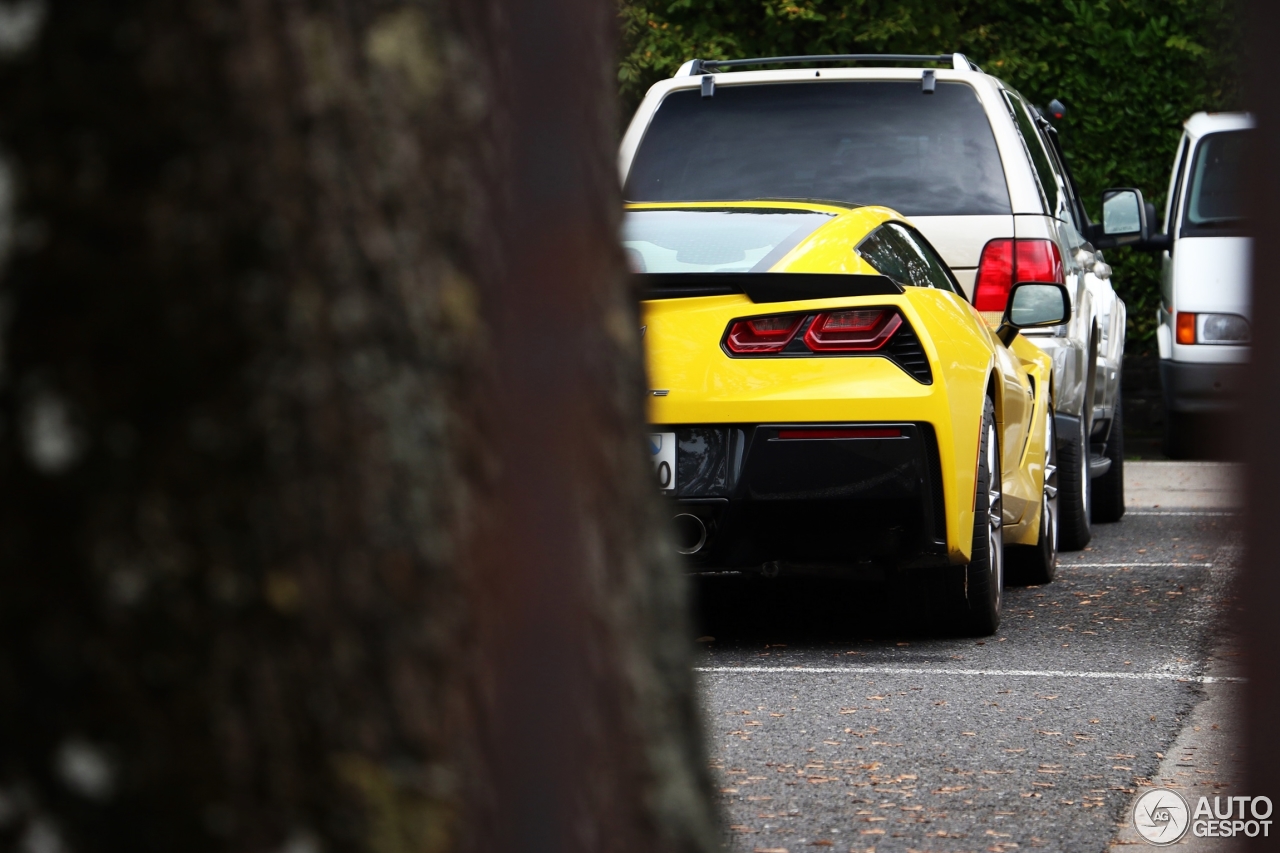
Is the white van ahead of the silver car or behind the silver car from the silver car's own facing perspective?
ahead

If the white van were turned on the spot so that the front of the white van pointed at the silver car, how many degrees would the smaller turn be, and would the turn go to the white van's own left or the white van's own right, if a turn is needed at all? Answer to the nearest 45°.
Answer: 0° — it already faces it

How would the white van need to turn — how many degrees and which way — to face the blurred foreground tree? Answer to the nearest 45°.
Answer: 0° — it already faces it

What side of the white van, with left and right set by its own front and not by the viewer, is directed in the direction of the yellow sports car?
front

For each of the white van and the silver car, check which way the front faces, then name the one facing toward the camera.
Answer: the white van

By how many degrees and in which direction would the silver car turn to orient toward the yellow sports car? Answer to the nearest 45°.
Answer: approximately 180°

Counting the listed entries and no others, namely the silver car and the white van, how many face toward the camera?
1

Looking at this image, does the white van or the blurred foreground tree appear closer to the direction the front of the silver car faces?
the white van

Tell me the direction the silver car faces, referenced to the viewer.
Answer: facing away from the viewer

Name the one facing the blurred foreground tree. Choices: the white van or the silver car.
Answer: the white van

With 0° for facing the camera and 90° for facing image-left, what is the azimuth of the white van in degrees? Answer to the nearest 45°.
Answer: approximately 0°

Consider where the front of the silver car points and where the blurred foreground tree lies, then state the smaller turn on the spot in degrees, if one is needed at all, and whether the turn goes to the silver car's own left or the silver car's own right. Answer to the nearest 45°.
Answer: approximately 180°

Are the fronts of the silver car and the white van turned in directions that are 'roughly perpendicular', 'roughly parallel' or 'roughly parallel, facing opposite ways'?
roughly parallel, facing opposite ways
